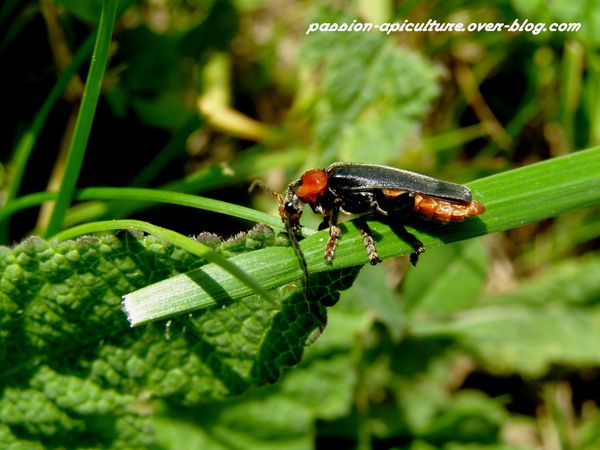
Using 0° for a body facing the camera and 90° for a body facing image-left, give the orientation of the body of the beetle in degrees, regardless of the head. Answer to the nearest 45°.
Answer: approximately 90°

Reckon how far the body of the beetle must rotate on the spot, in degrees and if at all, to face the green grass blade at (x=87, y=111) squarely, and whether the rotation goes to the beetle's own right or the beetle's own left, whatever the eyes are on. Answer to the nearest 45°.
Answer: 0° — it already faces it

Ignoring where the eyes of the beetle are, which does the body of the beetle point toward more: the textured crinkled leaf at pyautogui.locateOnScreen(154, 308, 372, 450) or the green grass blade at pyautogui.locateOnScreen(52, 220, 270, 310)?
the green grass blade

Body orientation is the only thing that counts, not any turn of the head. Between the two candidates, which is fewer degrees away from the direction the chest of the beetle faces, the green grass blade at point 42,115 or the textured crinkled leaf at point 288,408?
the green grass blade
